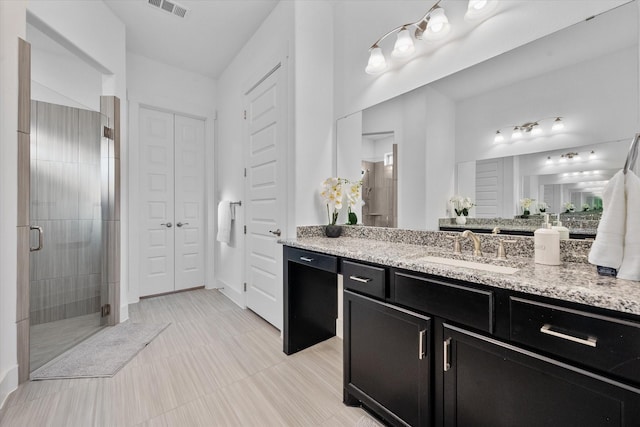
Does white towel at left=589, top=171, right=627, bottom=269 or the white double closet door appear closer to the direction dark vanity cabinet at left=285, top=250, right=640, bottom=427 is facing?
the white double closet door

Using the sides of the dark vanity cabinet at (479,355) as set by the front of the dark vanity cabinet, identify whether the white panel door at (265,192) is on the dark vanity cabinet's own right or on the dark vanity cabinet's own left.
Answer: on the dark vanity cabinet's own right

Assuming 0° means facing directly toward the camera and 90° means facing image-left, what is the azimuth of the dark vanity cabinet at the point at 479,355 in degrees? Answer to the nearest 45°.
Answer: approximately 45°

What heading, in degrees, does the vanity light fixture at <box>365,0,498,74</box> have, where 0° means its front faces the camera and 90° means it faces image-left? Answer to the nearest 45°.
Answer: approximately 45°

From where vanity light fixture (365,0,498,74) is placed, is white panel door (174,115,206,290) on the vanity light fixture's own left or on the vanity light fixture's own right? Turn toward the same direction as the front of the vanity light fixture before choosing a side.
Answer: on the vanity light fixture's own right
